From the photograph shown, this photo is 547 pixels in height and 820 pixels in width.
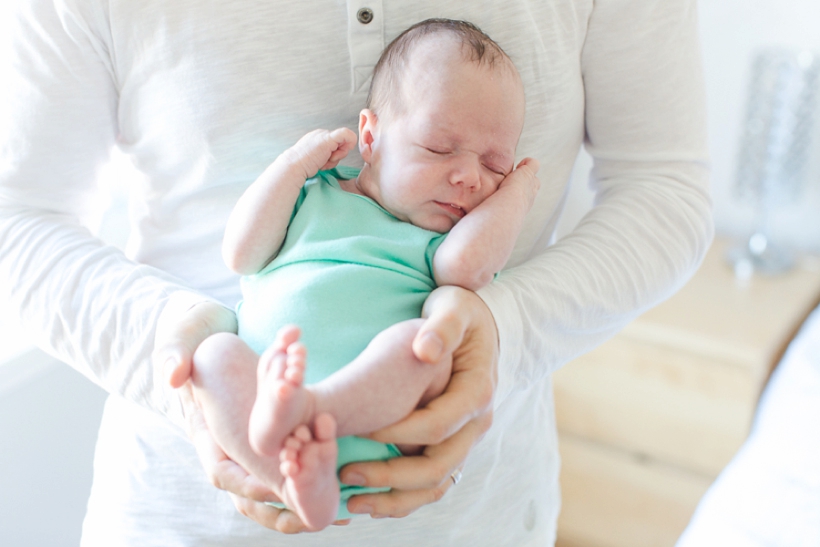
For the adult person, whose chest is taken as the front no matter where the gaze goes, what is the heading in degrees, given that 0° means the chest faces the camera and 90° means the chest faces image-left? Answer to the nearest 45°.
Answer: approximately 0°

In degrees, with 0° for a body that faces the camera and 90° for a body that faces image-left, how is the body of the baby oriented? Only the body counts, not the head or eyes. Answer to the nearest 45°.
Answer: approximately 0°
